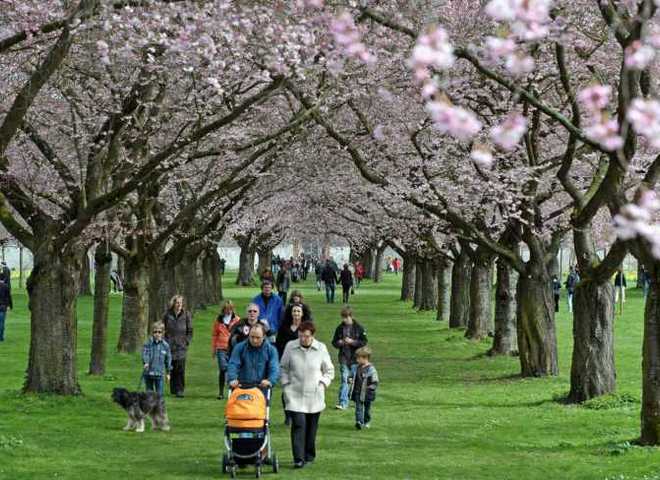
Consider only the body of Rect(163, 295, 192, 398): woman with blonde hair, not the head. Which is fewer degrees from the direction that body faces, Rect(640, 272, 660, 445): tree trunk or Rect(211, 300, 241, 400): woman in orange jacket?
the tree trunk

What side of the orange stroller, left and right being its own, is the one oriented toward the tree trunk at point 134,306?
back

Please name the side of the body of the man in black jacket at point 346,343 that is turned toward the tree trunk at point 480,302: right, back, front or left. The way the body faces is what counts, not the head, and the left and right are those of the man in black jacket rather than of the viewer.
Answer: back

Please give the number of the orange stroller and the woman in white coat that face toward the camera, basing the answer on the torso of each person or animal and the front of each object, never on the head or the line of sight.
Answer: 2

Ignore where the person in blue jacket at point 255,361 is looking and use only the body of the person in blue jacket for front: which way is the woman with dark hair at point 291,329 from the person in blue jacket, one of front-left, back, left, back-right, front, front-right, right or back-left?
back

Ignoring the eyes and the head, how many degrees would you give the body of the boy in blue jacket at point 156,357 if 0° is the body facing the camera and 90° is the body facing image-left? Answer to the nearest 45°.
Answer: approximately 0°

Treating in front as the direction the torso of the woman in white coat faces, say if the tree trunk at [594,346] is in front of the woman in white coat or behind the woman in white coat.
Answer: behind

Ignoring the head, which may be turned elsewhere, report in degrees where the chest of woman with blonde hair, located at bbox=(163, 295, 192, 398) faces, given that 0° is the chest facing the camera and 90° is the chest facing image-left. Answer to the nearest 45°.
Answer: approximately 0°
